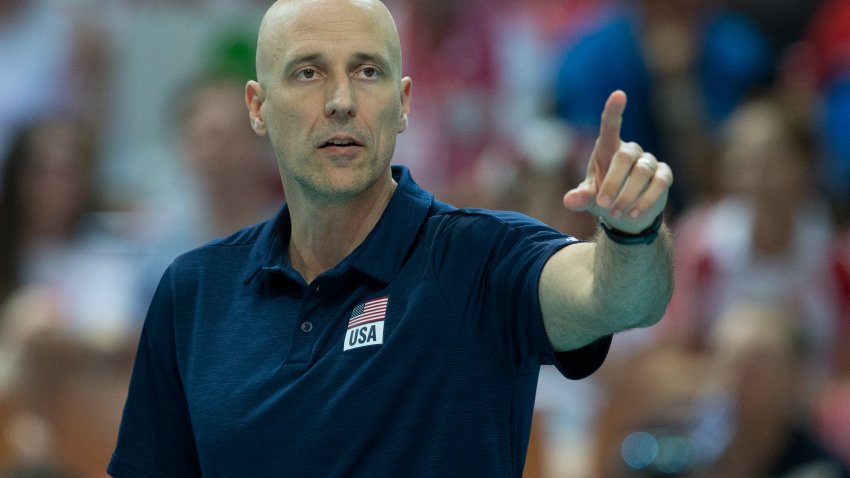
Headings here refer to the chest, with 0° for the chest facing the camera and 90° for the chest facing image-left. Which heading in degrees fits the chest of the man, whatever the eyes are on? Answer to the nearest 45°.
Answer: approximately 0°

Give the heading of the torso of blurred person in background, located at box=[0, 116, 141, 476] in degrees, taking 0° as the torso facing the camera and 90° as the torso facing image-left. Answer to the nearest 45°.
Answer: approximately 0°

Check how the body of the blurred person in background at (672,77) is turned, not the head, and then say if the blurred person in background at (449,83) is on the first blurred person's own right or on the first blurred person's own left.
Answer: on the first blurred person's own right

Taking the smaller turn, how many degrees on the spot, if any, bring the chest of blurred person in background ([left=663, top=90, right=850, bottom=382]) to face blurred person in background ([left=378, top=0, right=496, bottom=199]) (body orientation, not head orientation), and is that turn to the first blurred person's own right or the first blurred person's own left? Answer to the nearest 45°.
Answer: approximately 90° to the first blurred person's own right

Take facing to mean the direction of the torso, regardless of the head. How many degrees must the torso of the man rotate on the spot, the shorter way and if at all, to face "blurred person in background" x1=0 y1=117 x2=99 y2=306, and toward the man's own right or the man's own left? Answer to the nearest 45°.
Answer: approximately 135° to the man's own right

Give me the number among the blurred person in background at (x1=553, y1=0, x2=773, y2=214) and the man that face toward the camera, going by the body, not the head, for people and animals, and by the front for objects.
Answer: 2

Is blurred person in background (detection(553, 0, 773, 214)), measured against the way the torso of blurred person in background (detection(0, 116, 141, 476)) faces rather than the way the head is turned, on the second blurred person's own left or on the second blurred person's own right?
on the second blurred person's own left

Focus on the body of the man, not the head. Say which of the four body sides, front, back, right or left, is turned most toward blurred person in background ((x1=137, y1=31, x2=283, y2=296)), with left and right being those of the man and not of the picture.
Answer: back

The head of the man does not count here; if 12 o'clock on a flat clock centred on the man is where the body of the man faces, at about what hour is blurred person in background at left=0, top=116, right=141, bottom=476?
The blurred person in background is roughly at 5 o'clock from the man.
